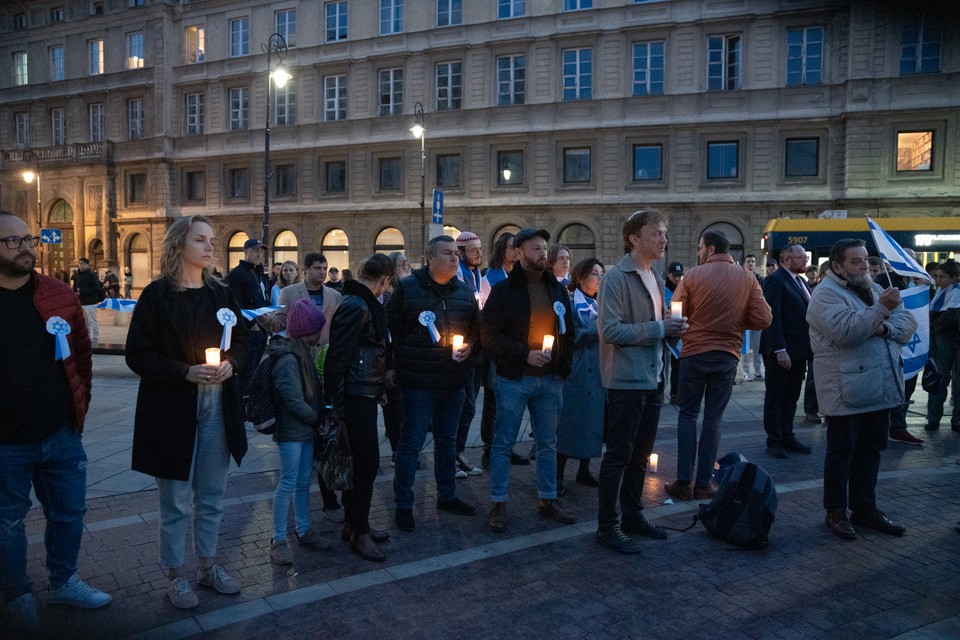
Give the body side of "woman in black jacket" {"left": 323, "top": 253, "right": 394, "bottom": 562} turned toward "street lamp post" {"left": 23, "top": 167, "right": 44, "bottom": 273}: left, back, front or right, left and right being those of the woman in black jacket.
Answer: left

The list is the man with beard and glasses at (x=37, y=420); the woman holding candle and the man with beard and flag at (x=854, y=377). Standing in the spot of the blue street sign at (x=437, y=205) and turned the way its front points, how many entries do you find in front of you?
3
